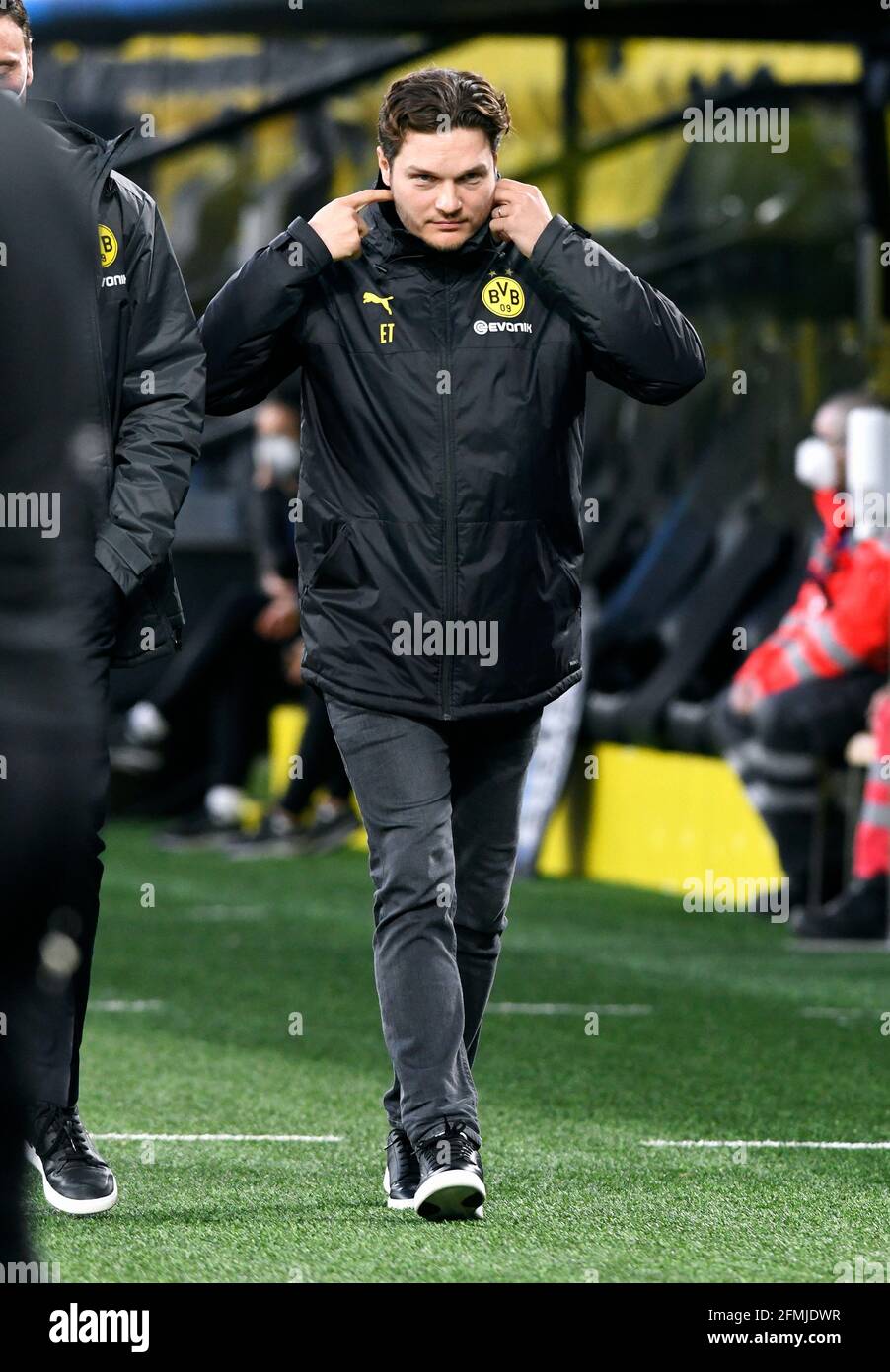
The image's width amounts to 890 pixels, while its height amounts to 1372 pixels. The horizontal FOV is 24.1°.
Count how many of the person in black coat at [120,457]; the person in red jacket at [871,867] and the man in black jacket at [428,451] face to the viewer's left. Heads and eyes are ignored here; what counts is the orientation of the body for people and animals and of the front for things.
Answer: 1

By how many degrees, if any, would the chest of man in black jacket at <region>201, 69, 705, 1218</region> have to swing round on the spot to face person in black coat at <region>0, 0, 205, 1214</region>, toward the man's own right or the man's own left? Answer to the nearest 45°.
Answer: approximately 90° to the man's own right

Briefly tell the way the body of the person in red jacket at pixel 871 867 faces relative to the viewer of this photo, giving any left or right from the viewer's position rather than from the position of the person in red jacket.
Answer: facing to the left of the viewer

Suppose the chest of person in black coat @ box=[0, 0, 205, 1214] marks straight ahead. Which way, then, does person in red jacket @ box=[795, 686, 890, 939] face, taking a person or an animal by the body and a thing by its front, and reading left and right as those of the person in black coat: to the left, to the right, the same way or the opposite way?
to the right

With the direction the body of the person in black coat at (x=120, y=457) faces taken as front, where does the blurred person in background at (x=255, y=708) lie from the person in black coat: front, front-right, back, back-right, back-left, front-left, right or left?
back

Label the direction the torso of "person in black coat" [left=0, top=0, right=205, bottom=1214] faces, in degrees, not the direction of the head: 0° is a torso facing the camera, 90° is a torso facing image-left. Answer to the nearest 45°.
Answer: approximately 0°

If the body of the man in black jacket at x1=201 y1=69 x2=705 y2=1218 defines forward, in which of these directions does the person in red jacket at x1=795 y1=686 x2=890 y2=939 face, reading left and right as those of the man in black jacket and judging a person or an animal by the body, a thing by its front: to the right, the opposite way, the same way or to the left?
to the right

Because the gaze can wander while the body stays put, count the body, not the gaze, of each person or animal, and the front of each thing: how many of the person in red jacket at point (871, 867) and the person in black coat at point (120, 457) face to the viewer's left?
1
